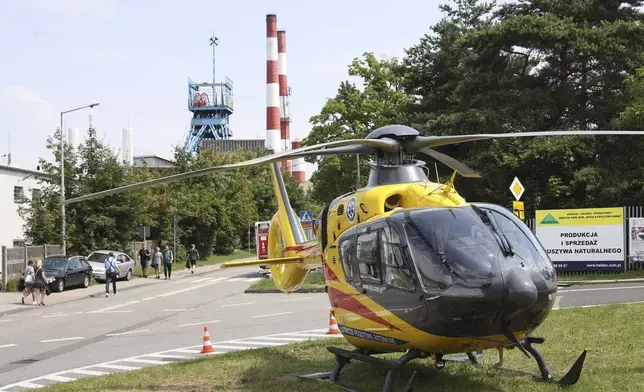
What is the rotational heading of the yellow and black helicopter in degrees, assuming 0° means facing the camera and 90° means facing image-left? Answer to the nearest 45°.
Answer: approximately 315°

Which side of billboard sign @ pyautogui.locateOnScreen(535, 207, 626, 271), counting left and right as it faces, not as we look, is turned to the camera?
front

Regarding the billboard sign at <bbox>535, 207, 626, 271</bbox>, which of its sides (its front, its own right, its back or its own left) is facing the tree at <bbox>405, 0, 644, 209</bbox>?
back

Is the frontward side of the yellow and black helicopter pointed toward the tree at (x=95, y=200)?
no

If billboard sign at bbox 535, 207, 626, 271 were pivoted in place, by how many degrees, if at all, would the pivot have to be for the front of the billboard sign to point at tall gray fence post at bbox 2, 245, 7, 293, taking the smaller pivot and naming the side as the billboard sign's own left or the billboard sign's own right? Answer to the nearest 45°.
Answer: approximately 90° to the billboard sign's own right

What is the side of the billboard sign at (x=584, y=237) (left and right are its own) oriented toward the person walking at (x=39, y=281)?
right

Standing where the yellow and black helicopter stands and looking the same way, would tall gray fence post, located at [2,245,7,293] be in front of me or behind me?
behind

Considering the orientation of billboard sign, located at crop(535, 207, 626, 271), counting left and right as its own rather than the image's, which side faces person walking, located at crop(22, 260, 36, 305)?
right

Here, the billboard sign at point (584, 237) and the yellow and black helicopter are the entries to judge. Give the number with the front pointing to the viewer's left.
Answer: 0

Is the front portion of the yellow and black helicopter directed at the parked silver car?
no

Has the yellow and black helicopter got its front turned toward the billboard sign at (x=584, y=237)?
no

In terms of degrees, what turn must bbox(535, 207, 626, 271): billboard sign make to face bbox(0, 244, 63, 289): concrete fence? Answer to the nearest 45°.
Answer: approximately 90° to its right
